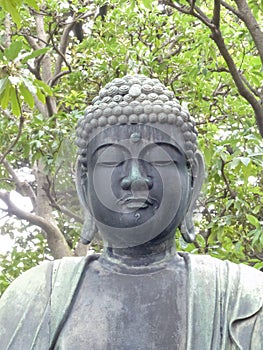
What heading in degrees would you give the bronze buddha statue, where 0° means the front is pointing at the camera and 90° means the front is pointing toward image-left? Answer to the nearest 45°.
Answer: approximately 0°
